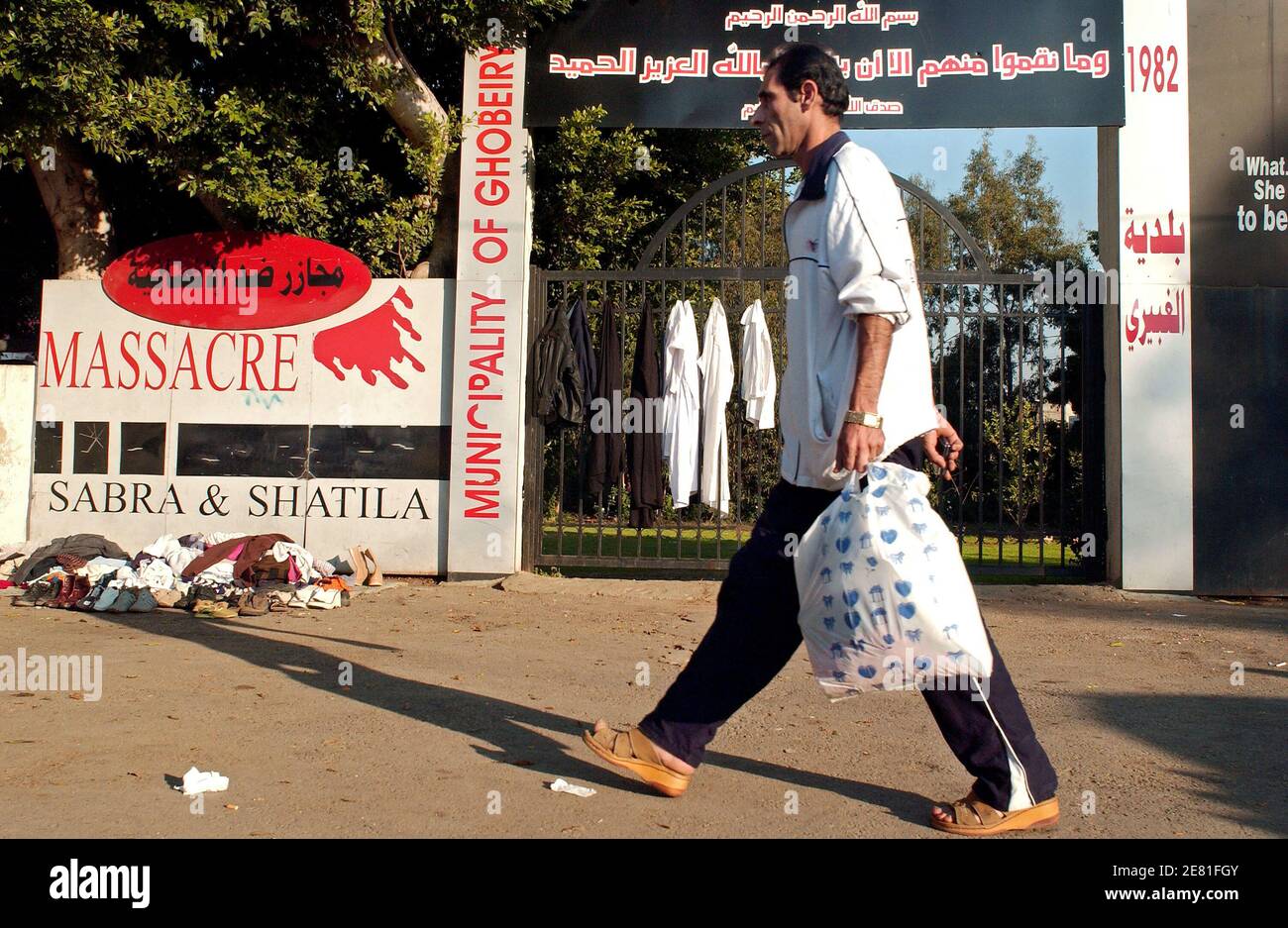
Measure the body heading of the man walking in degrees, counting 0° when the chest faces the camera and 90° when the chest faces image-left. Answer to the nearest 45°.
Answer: approximately 90°

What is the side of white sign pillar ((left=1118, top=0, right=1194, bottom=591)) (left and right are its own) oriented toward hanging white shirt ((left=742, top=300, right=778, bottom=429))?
right

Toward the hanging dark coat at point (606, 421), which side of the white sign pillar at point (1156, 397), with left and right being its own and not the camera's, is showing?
right

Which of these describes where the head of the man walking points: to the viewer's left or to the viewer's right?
to the viewer's left

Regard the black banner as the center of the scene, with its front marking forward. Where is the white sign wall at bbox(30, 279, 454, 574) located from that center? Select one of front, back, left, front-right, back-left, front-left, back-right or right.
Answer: right

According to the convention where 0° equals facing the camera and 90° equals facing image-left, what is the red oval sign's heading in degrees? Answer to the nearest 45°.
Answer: approximately 0°

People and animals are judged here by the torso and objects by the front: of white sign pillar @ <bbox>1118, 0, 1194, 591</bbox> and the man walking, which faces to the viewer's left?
the man walking

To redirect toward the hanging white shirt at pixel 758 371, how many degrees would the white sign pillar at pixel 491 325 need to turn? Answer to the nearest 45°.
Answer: approximately 90° to its left
